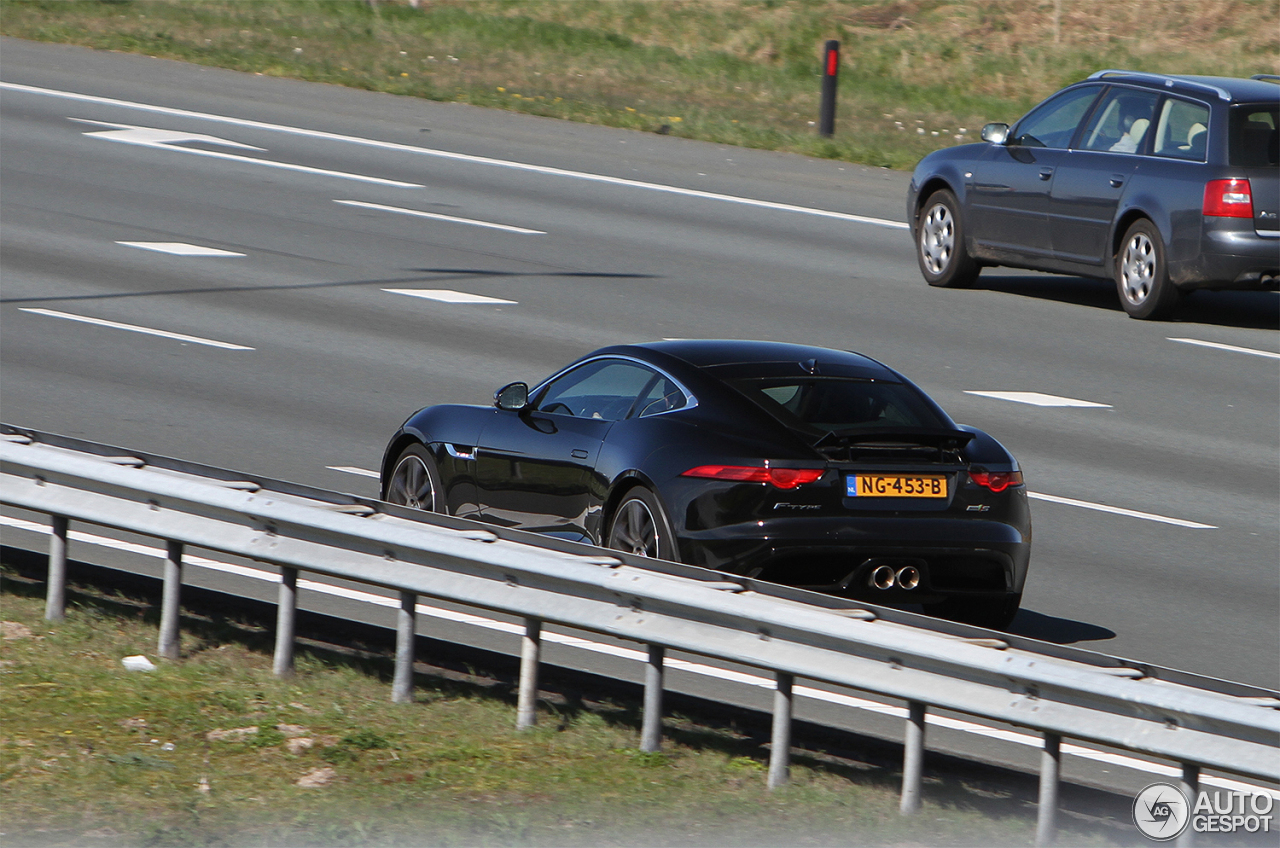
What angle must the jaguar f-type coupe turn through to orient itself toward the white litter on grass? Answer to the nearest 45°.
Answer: approximately 90° to its left

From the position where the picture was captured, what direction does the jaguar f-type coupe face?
facing away from the viewer and to the left of the viewer

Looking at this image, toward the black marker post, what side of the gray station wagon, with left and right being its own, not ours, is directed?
front

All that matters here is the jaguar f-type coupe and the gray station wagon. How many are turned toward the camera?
0

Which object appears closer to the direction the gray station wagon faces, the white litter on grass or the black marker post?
the black marker post

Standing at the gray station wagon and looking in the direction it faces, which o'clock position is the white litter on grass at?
The white litter on grass is roughly at 8 o'clock from the gray station wagon.

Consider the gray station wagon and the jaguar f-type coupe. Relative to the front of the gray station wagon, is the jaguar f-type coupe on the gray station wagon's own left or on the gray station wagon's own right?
on the gray station wagon's own left

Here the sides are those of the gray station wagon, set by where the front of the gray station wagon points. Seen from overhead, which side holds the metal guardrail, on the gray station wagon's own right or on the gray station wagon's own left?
on the gray station wagon's own left

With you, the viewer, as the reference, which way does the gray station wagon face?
facing away from the viewer and to the left of the viewer

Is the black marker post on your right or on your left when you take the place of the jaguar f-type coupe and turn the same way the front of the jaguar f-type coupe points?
on your right
